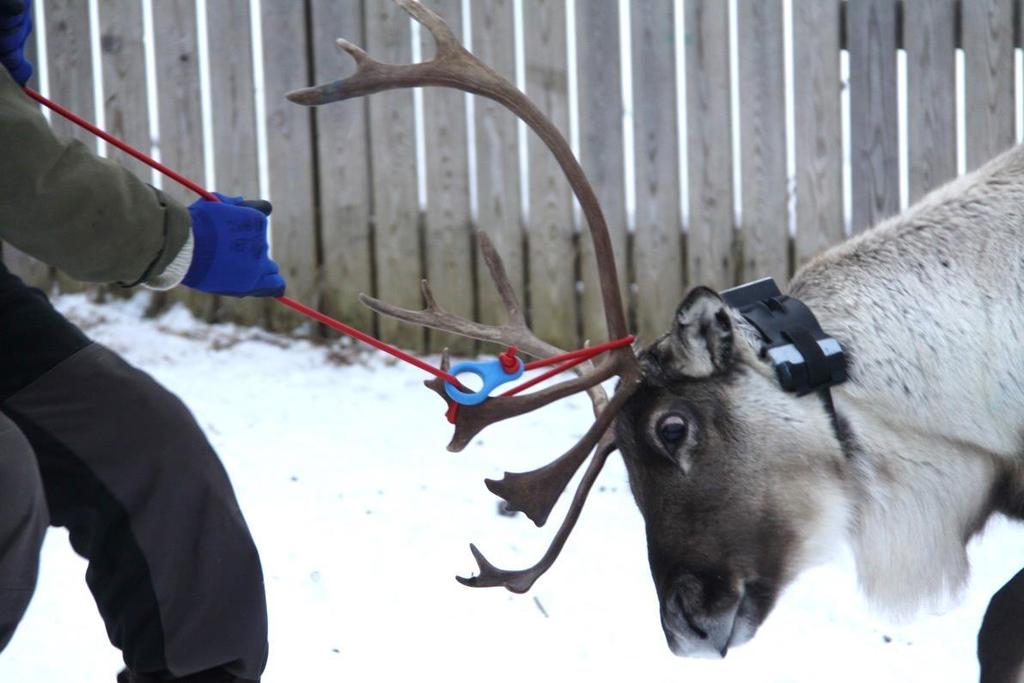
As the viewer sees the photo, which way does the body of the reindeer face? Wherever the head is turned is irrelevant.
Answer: to the viewer's left

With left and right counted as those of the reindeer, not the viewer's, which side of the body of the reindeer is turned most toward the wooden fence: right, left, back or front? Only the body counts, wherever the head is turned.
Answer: right
